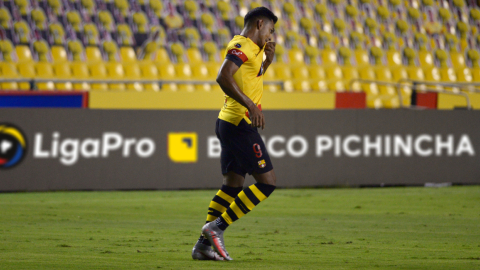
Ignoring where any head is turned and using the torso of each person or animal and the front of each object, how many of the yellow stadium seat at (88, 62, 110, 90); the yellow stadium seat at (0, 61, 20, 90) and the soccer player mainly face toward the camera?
2

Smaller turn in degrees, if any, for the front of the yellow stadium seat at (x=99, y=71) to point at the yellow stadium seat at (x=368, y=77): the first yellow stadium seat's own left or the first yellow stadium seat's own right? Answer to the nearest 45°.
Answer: approximately 90° to the first yellow stadium seat's own left

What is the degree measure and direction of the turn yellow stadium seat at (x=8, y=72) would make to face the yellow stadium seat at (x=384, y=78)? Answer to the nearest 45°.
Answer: approximately 90° to its left

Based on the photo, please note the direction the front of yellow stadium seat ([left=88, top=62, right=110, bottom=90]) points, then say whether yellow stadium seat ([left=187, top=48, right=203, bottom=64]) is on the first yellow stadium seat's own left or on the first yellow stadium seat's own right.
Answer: on the first yellow stadium seat's own left

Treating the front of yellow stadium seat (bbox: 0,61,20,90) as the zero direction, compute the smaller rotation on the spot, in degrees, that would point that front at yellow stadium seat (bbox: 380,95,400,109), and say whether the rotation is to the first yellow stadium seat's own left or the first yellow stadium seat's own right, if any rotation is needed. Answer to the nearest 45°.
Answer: approximately 90° to the first yellow stadium seat's own left

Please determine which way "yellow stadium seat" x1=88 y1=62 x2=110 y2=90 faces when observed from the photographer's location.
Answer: facing the viewer

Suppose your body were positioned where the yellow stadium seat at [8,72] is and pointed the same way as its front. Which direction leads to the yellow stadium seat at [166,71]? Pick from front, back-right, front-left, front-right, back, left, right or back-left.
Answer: left

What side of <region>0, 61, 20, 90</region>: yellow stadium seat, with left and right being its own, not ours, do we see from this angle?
front

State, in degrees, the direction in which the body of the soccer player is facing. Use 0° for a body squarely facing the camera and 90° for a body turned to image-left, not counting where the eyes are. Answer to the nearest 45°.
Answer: approximately 270°

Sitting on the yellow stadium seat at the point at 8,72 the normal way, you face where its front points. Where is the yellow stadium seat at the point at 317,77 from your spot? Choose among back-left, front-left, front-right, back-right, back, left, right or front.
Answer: left

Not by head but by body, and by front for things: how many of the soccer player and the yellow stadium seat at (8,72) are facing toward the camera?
1

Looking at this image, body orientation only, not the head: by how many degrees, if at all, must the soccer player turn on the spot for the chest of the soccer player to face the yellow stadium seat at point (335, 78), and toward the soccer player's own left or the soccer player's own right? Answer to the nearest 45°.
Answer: approximately 90° to the soccer player's own left

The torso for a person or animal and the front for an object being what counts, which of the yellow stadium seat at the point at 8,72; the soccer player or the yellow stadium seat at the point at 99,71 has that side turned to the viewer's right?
the soccer player

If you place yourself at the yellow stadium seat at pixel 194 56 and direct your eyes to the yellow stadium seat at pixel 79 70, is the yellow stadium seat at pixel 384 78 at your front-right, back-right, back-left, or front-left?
back-left
